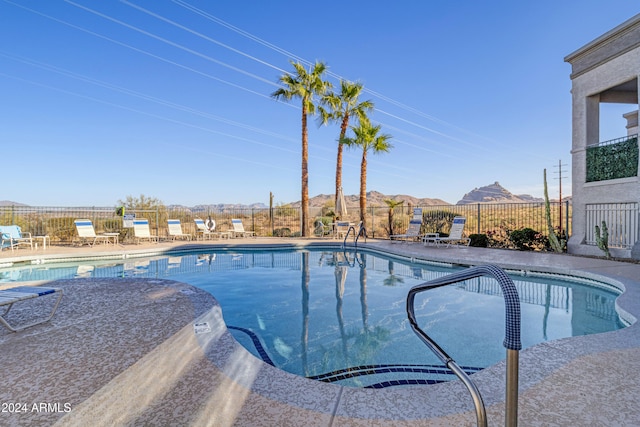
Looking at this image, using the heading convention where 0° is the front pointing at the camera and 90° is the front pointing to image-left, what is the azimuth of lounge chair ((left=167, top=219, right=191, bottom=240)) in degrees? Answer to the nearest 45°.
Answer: approximately 315°

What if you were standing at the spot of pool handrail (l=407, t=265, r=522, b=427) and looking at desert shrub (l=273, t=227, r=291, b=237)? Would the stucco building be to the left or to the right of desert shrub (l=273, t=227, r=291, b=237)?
right

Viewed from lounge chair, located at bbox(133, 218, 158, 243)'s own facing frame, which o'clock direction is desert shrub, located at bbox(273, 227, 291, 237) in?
The desert shrub is roughly at 10 o'clock from the lounge chair.

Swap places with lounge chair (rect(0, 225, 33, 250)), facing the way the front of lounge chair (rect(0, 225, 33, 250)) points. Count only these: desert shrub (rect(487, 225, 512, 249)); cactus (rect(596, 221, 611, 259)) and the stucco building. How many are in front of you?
3
